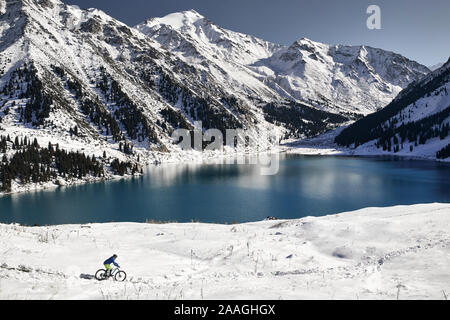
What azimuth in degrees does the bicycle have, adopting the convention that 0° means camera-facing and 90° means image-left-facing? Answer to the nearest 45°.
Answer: approximately 270°
